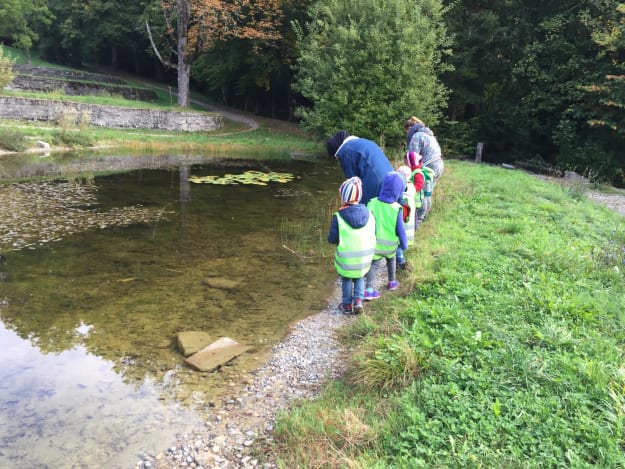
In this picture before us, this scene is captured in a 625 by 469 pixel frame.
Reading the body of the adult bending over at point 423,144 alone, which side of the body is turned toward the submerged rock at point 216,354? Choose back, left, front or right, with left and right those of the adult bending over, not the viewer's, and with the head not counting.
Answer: left

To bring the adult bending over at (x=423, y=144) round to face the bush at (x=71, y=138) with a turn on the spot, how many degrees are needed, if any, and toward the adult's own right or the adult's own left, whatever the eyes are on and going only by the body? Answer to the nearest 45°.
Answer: approximately 45° to the adult's own right

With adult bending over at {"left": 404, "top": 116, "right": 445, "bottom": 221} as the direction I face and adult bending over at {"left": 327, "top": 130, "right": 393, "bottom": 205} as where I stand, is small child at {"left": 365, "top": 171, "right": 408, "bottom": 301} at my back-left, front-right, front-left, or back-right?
back-right

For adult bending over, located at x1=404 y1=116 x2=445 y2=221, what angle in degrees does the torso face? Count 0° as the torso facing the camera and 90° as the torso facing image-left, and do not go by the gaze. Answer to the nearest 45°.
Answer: approximately 90°

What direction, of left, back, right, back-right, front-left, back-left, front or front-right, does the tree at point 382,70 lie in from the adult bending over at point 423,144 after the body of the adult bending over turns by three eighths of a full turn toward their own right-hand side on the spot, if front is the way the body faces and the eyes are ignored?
front-left

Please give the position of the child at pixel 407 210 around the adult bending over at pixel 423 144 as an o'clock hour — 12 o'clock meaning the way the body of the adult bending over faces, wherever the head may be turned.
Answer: The child is roughly at 9 o'clock from the adult bending over.

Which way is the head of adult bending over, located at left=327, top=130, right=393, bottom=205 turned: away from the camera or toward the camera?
away from the camera

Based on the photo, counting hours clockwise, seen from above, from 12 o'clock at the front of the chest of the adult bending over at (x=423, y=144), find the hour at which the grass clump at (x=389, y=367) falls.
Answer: The grass clump is roughly at 9 o'clock from the adult bending over.

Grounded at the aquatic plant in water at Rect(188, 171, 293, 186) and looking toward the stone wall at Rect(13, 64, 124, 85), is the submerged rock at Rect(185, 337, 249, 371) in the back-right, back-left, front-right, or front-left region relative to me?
back-left

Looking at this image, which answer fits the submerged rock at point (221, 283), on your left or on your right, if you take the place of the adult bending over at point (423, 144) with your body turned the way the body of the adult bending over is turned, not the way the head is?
on your left

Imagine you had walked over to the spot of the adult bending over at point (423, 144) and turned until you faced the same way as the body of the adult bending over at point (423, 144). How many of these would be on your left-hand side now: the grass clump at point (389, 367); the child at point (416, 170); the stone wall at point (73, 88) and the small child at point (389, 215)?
3

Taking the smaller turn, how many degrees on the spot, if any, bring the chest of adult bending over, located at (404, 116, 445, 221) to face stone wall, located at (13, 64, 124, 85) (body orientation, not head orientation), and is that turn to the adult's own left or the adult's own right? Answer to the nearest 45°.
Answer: approximately 45° to the adult's own right
